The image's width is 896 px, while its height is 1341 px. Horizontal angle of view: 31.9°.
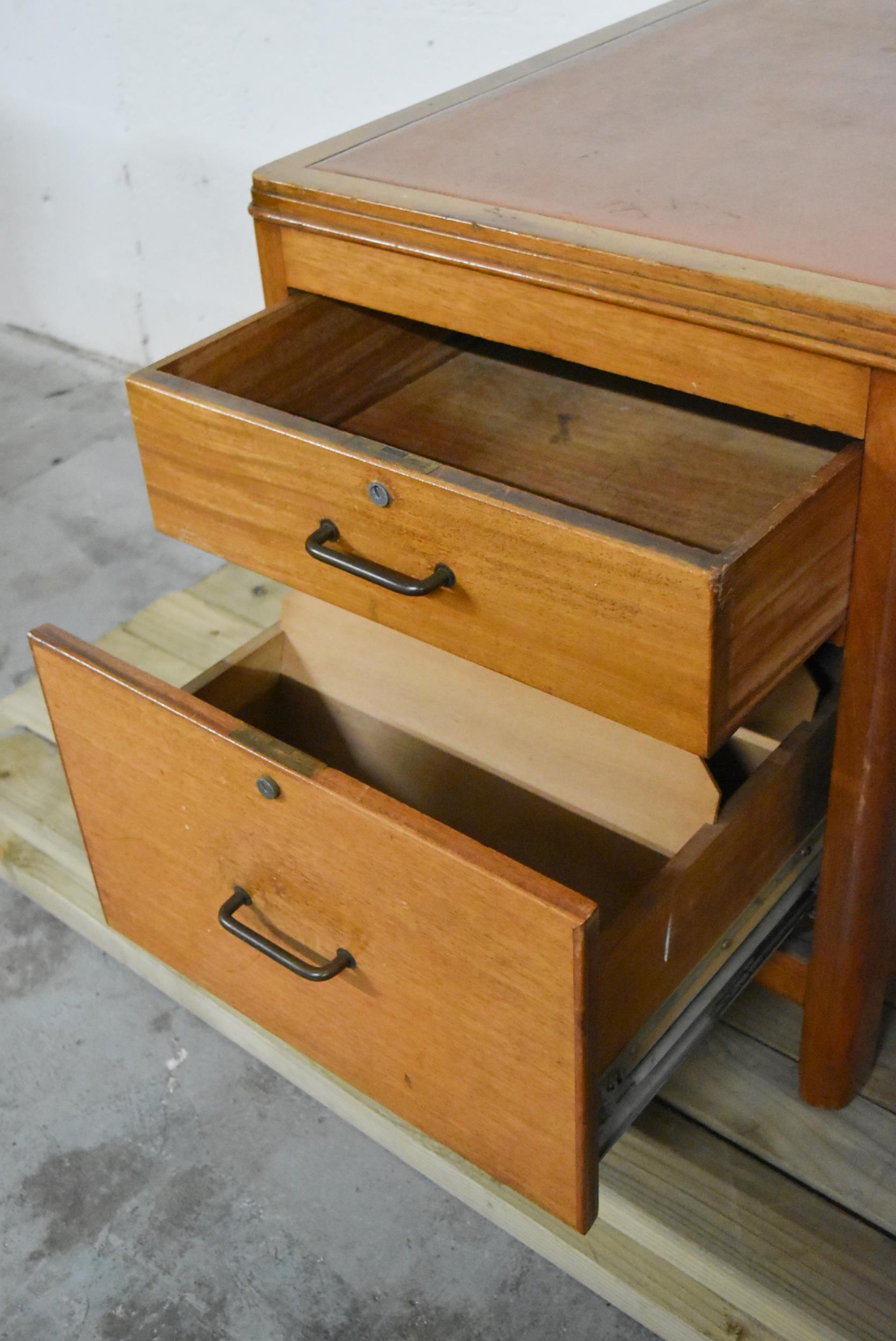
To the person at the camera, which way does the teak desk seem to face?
facing the viewer and to the left of the viewer
